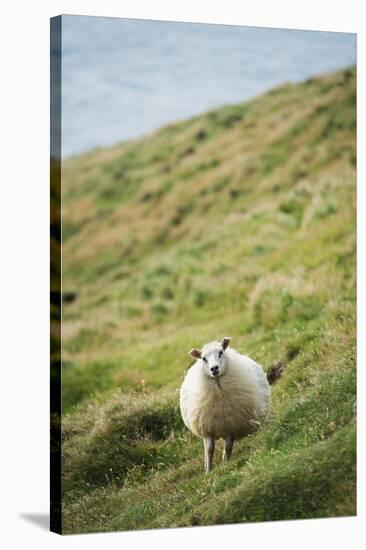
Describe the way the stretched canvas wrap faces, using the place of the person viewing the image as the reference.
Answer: facing the viewer and to the right of the viewer
